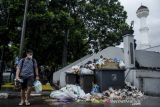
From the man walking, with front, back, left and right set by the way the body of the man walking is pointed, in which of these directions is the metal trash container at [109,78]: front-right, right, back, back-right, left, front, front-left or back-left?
back-left

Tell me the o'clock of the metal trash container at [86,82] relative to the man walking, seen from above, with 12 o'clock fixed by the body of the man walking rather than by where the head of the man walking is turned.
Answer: The metal trash container is roughly at 7 o'clock from the man walking.

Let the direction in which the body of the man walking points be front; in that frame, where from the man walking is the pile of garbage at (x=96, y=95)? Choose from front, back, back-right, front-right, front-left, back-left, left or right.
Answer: back-left

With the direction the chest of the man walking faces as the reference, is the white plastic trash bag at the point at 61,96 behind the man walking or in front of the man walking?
behind

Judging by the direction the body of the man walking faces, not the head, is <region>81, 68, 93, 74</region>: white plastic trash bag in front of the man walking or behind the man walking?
behind

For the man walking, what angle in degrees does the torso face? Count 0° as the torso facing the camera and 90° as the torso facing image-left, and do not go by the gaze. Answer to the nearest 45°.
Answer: approximately 0°

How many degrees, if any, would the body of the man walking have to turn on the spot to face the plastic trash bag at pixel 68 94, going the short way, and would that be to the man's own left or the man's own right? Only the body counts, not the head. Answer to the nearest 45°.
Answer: approximately 135° to the man's own left

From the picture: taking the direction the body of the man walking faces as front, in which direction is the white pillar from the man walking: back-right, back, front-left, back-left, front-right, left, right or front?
back-left
